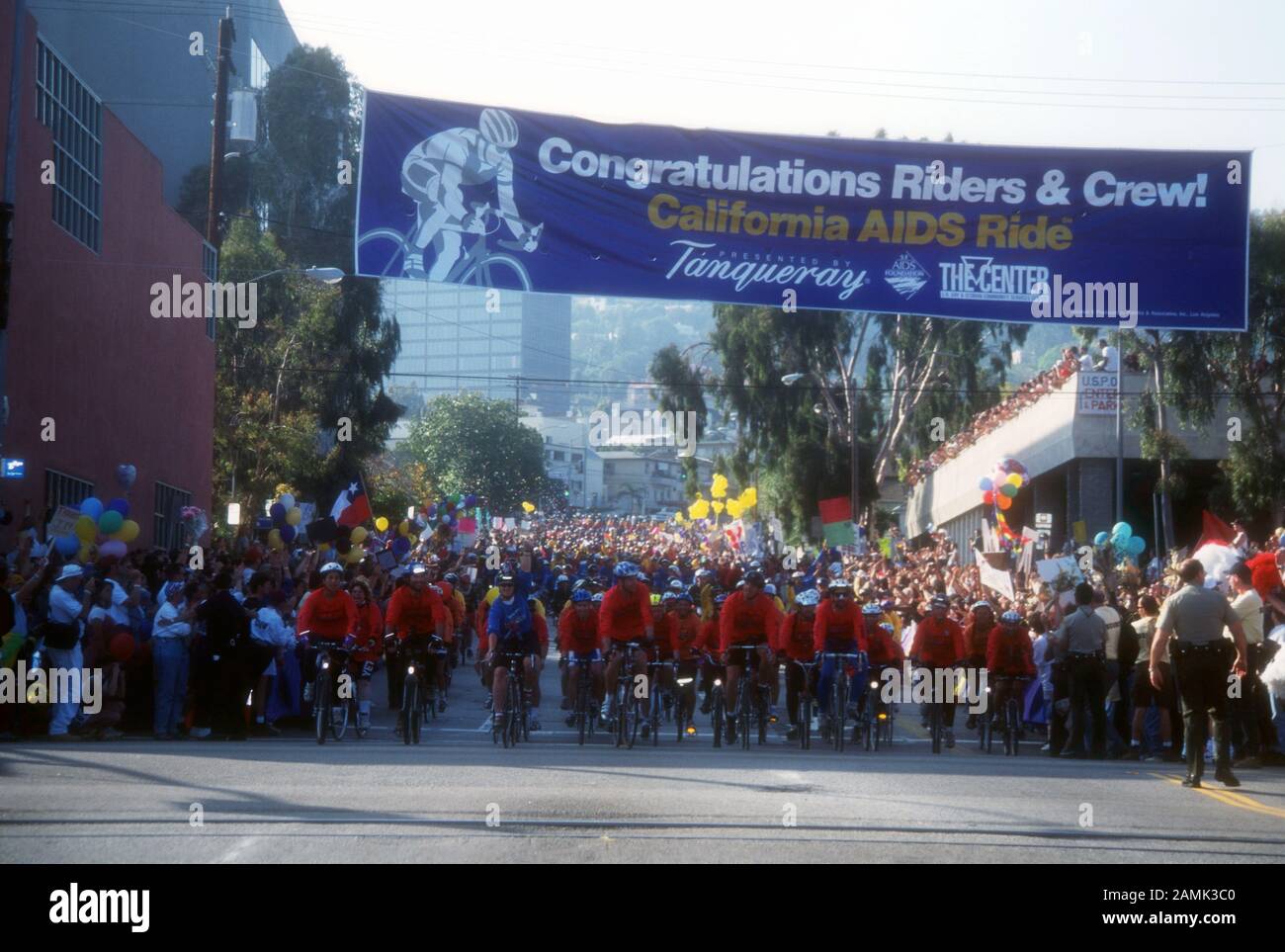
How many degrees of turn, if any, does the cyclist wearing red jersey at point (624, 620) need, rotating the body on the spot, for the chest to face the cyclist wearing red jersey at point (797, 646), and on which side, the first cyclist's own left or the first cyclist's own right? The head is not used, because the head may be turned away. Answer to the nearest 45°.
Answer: approximately 135° to the first cyclist's own left

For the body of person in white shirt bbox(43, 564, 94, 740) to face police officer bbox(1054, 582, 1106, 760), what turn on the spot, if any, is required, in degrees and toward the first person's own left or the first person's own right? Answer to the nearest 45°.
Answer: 0° — they already face them

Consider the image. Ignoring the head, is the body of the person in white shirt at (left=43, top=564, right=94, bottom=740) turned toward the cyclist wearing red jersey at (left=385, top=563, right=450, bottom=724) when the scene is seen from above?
yes

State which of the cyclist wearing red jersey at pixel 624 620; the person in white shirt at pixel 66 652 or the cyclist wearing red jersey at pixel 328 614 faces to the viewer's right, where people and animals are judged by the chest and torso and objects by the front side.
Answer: the person in white shirt

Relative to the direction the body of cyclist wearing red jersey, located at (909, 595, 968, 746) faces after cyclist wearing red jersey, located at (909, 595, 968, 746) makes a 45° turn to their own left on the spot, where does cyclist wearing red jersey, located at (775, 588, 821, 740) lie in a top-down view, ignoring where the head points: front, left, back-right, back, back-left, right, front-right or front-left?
back-right

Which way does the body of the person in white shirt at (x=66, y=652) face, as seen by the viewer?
to the viewer's right

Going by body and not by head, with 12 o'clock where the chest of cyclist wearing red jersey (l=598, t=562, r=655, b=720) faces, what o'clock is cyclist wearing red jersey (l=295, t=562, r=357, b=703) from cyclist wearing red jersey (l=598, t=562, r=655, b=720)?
cyclist wearing red jersey (l=295, t=562, r=357, b=703) is roughly at 3 o'clock from cyclist wearing red jersey (l=598, t=562, r=655, b=720).

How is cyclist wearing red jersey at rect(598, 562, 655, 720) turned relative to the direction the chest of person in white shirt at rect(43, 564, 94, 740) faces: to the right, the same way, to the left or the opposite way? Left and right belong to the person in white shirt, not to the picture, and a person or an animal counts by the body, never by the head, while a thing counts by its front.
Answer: to the right

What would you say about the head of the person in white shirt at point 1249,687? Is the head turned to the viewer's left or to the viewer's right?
to the viewer's left
